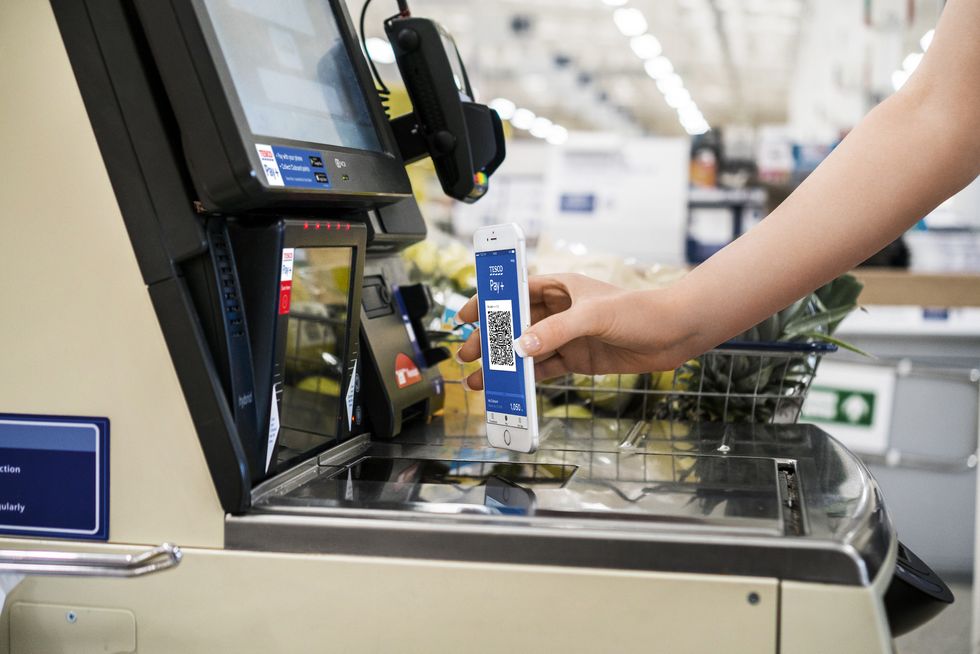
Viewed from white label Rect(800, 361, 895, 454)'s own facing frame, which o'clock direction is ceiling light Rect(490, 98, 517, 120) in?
The ceiling light is roughly at 5 o'clock from the white label.

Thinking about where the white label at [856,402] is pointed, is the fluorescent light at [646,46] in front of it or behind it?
behind

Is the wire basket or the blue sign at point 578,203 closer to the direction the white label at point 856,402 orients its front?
the wire basket

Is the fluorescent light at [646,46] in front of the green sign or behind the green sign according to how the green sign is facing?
behind

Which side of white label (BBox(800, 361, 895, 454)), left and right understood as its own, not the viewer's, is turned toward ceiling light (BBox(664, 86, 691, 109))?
back

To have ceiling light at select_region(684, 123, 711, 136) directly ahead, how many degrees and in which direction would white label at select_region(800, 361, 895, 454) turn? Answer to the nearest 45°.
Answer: approximately 180°

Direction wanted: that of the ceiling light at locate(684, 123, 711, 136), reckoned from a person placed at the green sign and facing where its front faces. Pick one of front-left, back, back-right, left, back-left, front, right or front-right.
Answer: back

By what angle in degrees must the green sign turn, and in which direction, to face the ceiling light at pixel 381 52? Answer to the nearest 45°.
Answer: approximately 135° to its right

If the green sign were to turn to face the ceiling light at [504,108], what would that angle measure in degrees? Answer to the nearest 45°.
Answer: approximately 135° to its right

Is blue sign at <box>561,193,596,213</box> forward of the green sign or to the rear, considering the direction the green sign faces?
to the rear

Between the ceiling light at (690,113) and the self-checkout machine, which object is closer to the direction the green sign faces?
the self-checkout machine
